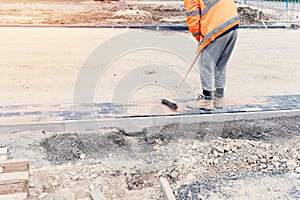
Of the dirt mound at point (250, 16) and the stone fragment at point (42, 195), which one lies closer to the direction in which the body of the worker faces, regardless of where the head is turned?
the stone fragment

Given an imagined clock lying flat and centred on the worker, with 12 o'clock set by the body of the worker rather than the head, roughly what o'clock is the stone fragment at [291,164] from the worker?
The stone fragment is roughly at 8 o'clock from the worker.

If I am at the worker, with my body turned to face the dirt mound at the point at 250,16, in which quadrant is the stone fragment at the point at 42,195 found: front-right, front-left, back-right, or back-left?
back-left

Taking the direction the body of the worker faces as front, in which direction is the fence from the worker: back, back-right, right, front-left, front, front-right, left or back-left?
right

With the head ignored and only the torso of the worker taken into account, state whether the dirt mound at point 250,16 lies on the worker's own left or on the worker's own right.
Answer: on the worker's own right

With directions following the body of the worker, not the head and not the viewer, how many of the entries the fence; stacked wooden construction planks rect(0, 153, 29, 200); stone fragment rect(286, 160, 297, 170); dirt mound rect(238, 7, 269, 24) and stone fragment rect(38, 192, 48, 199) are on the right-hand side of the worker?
2

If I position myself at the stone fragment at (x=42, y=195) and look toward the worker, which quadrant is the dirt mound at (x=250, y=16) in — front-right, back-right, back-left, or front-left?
front-left

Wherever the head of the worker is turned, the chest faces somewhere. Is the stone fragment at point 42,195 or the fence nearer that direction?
the stone fragment

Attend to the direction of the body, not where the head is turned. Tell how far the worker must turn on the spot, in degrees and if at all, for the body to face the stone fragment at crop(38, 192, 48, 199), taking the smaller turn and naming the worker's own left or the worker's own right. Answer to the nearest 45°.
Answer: approximately 45° to the worker's own left

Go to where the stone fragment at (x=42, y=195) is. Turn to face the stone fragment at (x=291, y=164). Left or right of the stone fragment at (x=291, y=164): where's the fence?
left

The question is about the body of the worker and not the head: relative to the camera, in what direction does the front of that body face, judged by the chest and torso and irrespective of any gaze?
to the viewer's left

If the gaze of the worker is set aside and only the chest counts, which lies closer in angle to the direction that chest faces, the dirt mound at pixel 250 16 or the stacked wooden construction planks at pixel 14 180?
the stacked wooden construction planks

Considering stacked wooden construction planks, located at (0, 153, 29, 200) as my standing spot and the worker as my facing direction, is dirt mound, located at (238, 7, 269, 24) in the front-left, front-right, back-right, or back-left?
front-left

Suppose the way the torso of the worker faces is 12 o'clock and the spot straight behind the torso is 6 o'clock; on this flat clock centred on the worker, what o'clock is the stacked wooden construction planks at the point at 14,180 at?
The stacked wooden construction planks is roughly at 10 o'clock from the worker.

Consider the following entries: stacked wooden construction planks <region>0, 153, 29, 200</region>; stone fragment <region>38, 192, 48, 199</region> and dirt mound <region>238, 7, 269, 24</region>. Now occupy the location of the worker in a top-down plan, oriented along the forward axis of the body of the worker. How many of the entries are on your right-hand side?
1

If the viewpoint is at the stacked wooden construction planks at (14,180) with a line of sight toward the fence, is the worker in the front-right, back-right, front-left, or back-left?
front-right
